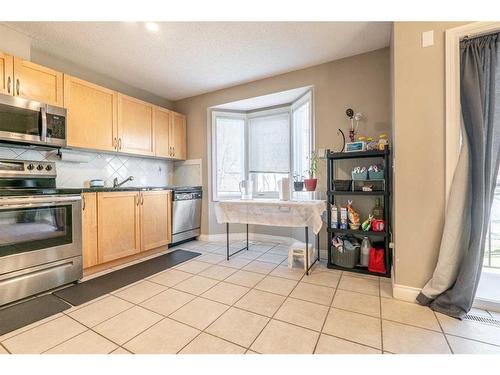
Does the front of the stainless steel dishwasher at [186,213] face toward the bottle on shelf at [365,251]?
yes

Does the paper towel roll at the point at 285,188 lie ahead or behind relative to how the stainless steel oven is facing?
ahead

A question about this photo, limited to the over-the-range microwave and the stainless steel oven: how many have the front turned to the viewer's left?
0

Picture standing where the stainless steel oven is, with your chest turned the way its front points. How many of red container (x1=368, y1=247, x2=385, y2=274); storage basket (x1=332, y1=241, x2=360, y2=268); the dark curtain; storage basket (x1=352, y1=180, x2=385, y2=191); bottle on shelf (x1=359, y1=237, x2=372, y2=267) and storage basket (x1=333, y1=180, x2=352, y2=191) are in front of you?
6

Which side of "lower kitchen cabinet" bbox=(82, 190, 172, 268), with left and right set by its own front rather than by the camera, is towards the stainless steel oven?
right

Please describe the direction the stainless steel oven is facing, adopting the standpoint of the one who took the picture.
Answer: facing the viewer and to the right of the viewer

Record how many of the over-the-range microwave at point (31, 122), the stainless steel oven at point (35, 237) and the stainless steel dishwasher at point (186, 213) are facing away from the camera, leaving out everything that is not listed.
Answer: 0

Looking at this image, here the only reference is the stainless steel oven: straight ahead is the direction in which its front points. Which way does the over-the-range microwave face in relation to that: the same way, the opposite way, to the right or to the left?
the same way

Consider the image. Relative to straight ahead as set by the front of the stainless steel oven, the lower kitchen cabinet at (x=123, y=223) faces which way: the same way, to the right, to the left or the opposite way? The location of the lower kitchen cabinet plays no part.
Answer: the same way

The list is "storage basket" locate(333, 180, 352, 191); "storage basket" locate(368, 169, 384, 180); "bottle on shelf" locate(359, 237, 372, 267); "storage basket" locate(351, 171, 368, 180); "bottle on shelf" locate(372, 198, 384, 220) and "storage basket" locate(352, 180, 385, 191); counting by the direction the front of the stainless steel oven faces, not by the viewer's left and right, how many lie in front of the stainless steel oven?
6

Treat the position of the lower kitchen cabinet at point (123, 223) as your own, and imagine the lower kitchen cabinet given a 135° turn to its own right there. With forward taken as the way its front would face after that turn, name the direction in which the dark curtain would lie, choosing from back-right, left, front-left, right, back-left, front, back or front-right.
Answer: back-left

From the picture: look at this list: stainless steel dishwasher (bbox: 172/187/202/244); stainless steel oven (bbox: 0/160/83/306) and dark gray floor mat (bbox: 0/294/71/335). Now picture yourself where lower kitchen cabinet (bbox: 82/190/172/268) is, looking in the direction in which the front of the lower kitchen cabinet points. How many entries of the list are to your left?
1

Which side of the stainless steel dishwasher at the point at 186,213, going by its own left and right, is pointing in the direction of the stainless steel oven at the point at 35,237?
right

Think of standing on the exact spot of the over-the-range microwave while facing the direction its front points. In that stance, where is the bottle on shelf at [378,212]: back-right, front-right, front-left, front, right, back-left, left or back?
front

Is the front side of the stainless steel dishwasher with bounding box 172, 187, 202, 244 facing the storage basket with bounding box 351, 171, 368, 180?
yes

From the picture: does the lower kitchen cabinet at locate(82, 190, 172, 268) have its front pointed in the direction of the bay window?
no

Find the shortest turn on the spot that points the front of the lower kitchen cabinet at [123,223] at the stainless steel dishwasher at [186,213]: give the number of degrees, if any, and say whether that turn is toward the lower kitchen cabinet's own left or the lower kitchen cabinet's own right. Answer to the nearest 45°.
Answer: approximately 90° to the lower kitchen cabinet's own left

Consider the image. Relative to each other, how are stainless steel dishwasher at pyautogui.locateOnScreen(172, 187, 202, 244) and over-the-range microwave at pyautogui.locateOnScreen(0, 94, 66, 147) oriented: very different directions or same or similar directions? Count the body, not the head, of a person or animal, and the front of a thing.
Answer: same or similar directions

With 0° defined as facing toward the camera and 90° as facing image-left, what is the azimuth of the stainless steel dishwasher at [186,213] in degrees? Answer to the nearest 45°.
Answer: approximately 315°

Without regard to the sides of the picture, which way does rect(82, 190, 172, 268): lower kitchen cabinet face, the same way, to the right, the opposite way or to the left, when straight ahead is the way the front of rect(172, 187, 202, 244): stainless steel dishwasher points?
the same way
